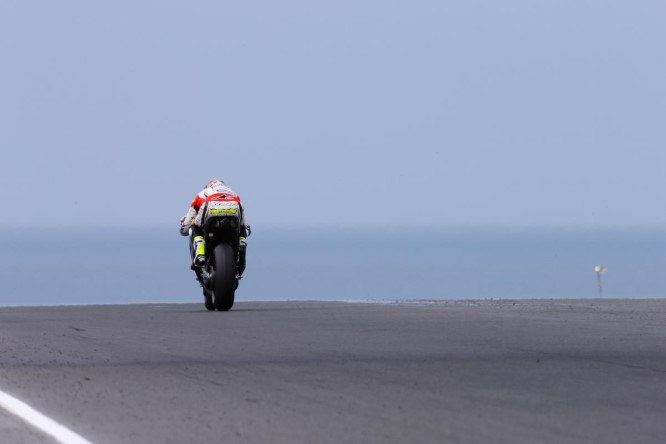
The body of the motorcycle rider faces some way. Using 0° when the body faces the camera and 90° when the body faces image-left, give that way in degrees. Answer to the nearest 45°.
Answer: approximately 180°

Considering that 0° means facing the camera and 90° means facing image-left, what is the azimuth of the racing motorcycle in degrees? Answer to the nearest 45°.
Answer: approximately 180°
